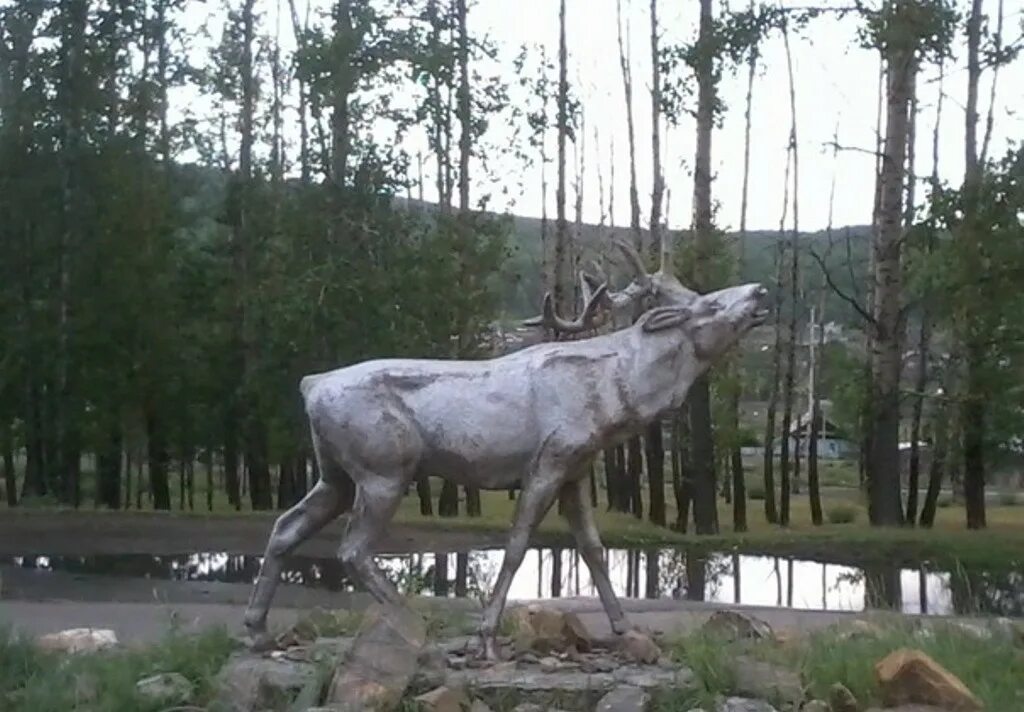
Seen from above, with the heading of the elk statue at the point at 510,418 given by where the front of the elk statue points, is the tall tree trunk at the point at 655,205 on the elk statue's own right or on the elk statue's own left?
on the elk statue's own left

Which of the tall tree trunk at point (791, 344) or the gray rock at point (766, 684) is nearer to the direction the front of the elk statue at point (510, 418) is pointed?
the gray rock

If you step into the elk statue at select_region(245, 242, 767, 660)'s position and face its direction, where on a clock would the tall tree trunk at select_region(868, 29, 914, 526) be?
The tall tree trunk is roughly at 10 o'clock from the elk statue.

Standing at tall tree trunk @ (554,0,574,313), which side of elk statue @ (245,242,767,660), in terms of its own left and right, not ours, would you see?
left

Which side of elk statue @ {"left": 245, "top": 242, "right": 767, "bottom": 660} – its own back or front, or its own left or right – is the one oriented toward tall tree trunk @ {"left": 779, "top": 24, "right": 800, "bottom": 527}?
left

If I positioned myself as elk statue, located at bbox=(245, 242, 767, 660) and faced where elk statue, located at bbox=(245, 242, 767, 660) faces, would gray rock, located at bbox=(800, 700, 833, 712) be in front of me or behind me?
in front

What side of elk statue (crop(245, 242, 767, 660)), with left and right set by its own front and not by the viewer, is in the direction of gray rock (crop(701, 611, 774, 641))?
front

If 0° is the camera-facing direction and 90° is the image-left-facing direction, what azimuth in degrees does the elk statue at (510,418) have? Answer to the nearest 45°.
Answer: approximately 270°

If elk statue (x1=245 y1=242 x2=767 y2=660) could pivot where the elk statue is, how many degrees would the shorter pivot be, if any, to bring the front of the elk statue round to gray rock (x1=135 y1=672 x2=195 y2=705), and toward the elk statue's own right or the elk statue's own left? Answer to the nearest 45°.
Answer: approximately 180°
